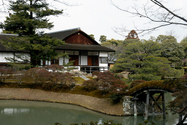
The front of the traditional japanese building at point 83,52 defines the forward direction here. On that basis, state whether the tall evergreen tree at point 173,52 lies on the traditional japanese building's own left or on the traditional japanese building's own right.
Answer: on the traditional japanese building's own left

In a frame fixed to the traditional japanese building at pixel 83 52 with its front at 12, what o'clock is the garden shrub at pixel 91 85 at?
The garden shrub is roughly at 12 o'clock from the traditional japanese building.

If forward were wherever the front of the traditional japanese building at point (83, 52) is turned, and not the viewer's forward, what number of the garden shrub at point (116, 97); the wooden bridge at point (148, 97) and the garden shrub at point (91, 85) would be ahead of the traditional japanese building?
3

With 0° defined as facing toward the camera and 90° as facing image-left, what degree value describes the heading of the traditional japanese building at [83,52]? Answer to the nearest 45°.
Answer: approximately 0°

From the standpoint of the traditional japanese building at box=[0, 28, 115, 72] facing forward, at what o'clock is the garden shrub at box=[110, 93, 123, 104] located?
The garden shrub is roughly at 12 o'clock from the traditional japanese building.

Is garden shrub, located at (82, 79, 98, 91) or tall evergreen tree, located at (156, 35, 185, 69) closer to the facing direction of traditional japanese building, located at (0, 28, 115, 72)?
the garden shrub

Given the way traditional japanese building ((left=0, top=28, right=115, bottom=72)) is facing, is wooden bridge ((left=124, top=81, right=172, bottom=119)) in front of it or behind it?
in front
